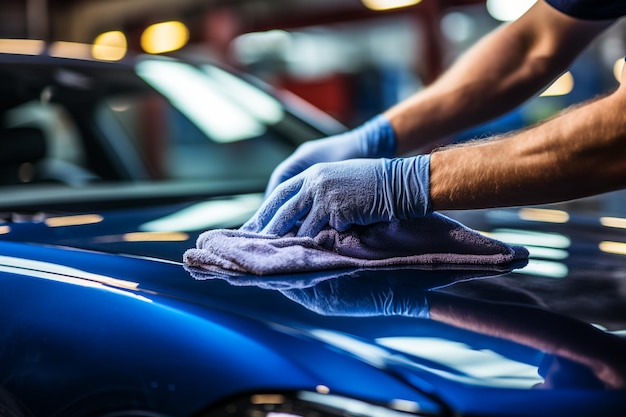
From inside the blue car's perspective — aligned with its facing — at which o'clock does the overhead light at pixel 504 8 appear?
The overhead light is roughly at 8 o'clock from the blue car.

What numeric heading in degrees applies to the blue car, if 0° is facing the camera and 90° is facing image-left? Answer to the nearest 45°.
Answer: approximately 315°

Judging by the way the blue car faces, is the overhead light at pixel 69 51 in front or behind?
behind

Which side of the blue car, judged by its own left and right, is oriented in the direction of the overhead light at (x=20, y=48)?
back

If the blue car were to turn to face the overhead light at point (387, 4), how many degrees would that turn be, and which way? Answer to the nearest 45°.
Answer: approximately 135° to its left
